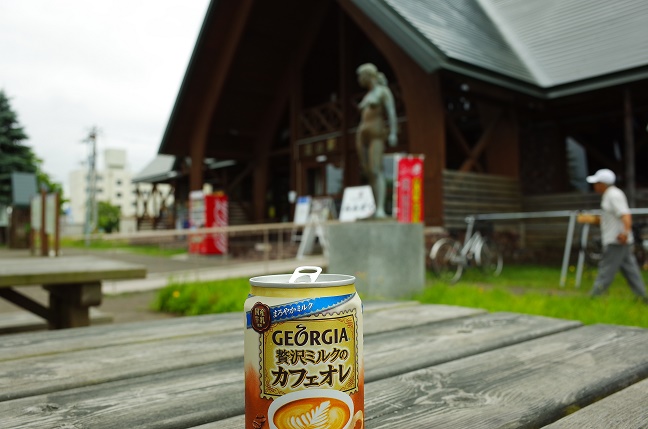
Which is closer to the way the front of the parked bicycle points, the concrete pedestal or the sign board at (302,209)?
the concrete pedestal

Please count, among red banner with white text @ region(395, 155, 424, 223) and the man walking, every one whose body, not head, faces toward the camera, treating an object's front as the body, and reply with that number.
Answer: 1

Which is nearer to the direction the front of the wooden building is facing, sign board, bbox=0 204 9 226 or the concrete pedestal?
the concrete pedestal

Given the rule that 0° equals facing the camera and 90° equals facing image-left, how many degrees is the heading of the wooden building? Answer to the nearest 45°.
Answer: approximately 45°

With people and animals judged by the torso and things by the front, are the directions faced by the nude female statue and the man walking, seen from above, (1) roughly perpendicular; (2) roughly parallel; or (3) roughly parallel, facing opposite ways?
roughly perpendicular

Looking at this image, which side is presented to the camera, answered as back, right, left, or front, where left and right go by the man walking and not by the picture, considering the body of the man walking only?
left

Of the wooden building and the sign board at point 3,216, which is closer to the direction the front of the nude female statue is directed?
the sign board

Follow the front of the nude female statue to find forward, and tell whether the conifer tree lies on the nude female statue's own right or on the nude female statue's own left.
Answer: on the nude female statue's own right

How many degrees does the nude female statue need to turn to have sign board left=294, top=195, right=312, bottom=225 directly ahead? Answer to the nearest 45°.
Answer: approximately 135° to its right

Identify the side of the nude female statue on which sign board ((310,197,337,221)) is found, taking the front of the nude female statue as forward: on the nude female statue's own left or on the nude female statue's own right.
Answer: on the nude female statue's own right

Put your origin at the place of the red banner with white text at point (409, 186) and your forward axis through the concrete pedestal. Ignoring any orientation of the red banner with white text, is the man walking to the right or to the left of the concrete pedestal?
left
